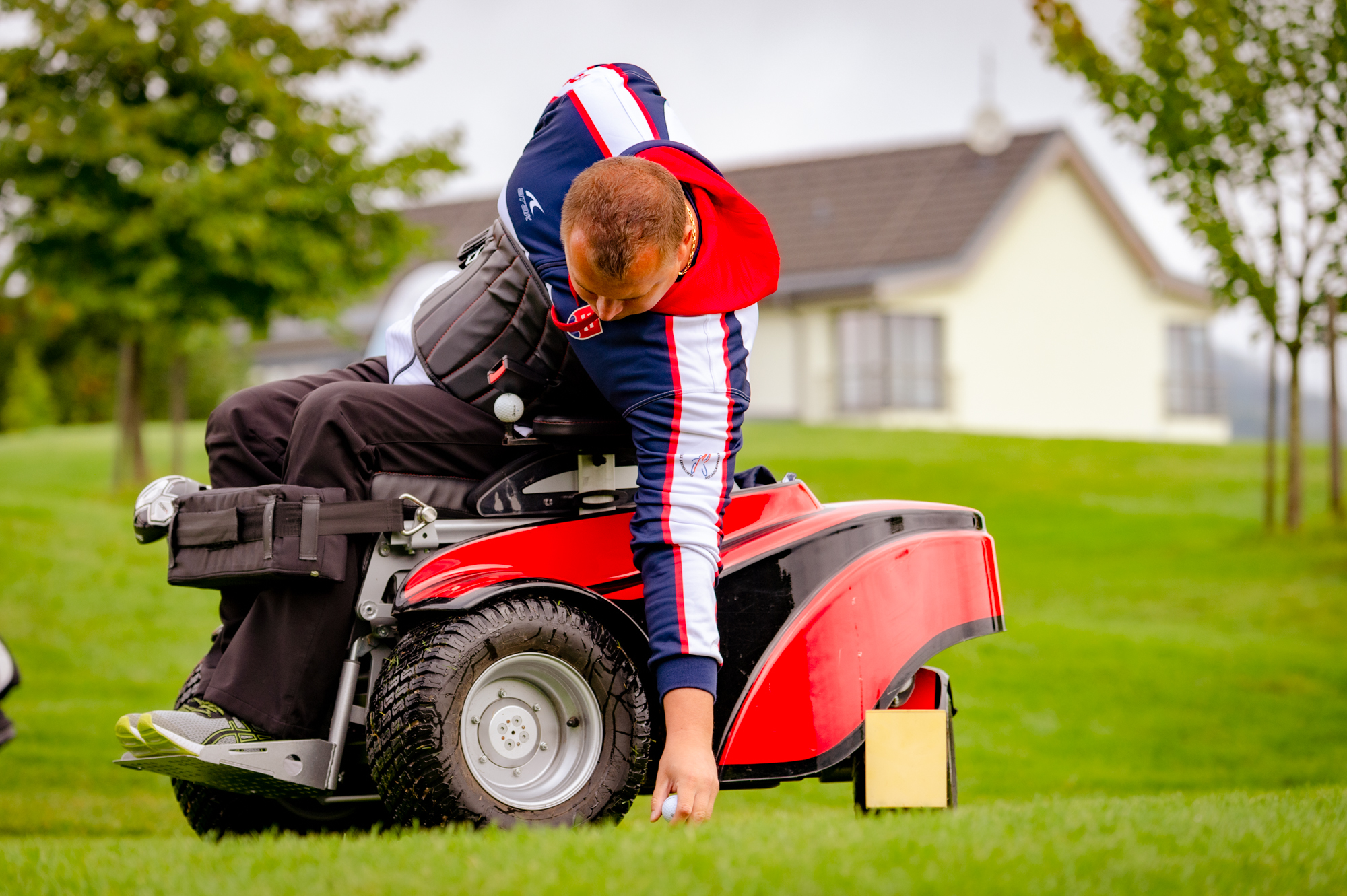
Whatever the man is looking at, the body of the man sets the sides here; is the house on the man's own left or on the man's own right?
on the man's own right

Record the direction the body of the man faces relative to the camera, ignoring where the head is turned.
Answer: to the viewer's left
